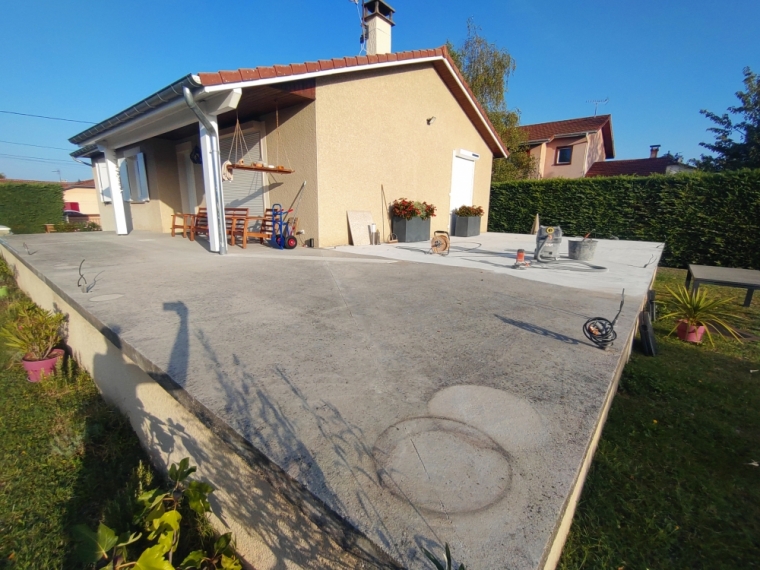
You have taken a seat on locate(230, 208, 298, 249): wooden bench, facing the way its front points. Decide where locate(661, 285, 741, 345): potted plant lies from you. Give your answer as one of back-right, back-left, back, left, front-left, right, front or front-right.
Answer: left

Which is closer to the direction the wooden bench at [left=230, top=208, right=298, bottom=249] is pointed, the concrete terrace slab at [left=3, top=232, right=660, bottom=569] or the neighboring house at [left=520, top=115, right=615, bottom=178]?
the concrete terrace slab

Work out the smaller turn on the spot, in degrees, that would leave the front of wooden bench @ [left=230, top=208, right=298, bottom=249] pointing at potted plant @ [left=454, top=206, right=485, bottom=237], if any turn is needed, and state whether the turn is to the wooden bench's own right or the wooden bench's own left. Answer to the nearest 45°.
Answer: approximately 135° to the wooden bench's own left

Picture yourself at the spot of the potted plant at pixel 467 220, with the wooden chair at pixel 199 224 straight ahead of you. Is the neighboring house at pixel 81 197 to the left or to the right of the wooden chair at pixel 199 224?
right

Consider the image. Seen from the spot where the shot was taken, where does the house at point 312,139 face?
facing the viewer and to the left of the viewer

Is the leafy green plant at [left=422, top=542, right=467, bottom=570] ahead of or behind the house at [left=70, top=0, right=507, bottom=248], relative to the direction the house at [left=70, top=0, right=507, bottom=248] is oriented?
ahead

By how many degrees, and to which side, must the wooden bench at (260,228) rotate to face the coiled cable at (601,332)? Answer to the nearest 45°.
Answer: approximately 45° to its left

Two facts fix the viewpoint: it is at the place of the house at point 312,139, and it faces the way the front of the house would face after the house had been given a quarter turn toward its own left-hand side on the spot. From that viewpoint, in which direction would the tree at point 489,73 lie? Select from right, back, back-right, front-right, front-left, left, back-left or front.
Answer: left

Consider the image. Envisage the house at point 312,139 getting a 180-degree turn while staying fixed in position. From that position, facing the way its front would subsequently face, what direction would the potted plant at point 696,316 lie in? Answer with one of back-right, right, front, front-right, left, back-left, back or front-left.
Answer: right

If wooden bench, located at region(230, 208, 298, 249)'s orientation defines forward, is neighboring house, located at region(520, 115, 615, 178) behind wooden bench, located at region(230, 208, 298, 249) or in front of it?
behind
